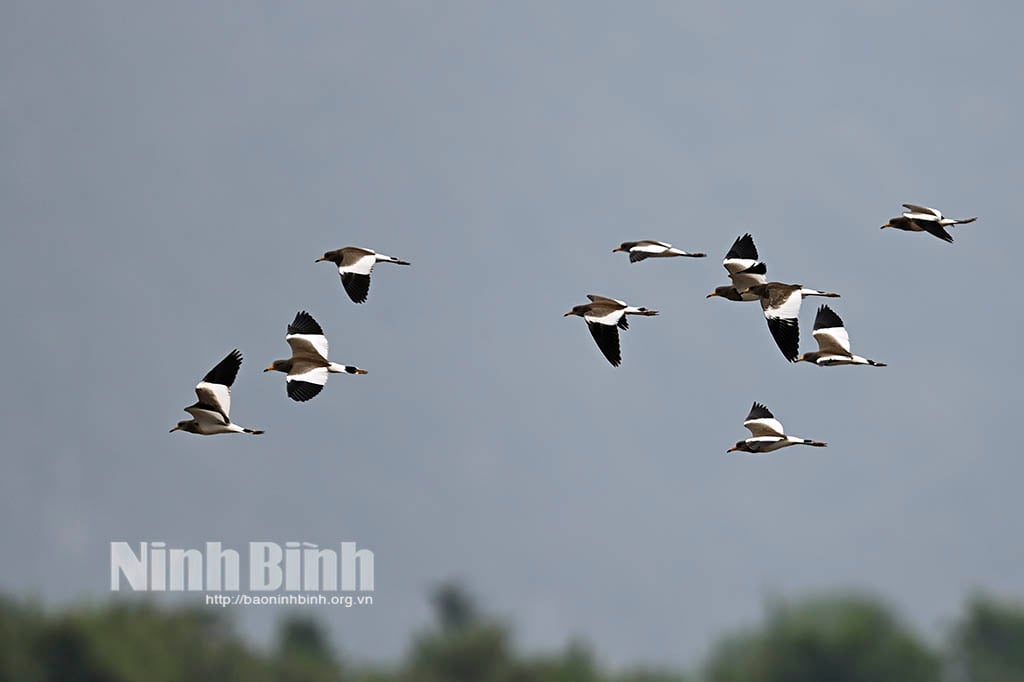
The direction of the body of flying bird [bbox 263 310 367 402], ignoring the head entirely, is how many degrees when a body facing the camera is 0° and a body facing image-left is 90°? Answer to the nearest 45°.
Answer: approximately 90°

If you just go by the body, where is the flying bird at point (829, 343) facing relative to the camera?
to the viewer's left

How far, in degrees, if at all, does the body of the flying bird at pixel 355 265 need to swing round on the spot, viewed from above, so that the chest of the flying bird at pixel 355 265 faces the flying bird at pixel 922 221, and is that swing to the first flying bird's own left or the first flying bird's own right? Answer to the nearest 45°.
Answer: approximately 180°

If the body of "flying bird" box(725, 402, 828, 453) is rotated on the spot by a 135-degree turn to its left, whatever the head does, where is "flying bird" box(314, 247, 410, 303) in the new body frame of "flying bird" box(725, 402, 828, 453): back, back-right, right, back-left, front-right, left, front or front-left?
back-right

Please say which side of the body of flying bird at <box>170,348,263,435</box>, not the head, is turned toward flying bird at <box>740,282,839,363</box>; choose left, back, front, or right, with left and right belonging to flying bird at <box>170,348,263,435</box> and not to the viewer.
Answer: back

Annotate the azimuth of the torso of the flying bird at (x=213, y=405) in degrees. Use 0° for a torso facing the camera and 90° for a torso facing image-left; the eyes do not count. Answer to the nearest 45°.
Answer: approximately 90°

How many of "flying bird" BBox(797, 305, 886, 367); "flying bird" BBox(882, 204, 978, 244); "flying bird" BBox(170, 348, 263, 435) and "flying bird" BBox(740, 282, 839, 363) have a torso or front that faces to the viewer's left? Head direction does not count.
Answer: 4

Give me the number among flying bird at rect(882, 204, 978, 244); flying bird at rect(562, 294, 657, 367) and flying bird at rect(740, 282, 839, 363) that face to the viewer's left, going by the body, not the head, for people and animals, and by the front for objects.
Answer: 3

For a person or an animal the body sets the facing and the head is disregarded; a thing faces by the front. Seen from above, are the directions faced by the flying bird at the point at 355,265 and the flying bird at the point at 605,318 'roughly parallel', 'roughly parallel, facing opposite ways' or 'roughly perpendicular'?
roughly parallel

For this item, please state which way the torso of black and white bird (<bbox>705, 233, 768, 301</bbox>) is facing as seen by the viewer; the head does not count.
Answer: to the viewer's left

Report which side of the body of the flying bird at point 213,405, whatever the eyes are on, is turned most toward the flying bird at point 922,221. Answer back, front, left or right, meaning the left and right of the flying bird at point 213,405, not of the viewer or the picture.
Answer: back

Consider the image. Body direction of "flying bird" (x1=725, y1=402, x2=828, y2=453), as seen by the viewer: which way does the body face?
to the viewer's left

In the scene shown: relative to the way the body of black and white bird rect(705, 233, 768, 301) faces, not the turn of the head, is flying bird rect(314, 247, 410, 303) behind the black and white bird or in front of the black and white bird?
in front

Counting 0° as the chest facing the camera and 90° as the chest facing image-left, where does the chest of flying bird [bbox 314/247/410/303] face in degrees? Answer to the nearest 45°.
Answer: approximately 90°
